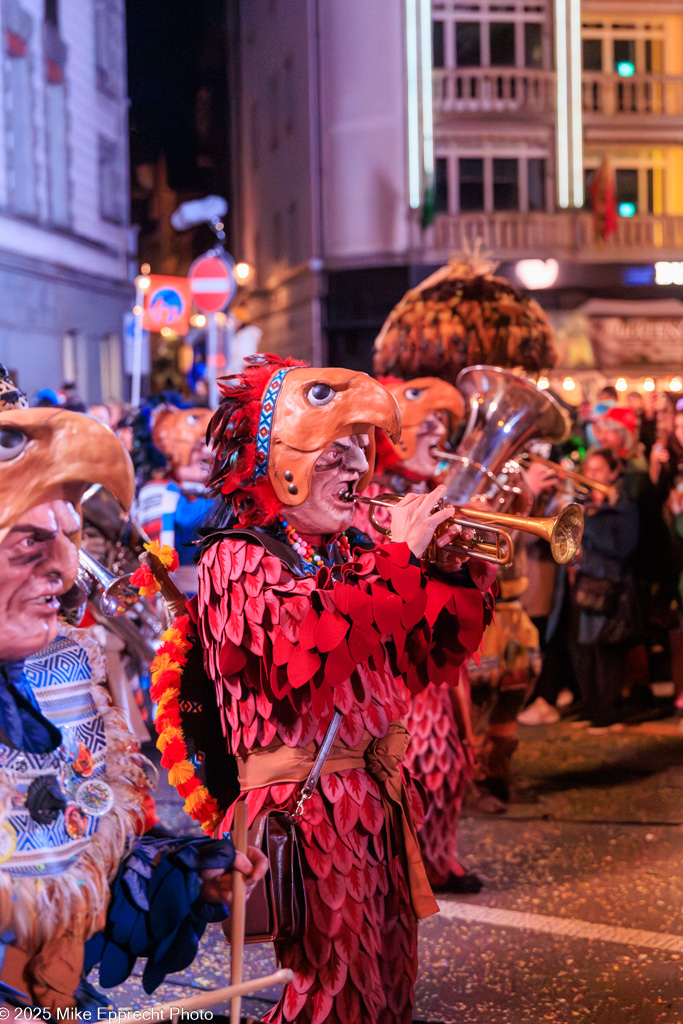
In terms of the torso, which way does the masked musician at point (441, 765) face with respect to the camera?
to the viewer's right

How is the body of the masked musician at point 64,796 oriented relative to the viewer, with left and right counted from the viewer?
facing the viewer and to the right of the viewer

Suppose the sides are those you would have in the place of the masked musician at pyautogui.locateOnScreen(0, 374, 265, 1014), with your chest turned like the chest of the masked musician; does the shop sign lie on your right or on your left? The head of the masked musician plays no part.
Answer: on your left

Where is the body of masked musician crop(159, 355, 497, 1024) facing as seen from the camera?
to the viewer's right

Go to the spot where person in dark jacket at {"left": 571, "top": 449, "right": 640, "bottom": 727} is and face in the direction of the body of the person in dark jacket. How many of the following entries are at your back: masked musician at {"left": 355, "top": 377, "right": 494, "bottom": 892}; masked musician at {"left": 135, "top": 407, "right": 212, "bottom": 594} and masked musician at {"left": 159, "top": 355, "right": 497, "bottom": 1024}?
0

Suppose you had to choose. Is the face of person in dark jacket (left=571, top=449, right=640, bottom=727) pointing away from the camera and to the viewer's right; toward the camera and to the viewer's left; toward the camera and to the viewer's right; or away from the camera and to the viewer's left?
toward the camera and to the viewer's left

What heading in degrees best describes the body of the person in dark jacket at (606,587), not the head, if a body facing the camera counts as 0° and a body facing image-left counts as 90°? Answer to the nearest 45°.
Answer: approximately 45°

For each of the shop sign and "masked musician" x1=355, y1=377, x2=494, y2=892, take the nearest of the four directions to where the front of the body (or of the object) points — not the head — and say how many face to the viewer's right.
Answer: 1

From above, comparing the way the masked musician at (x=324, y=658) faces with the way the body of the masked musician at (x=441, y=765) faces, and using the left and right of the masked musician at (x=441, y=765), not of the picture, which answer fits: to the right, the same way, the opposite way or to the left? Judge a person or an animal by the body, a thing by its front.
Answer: the same way

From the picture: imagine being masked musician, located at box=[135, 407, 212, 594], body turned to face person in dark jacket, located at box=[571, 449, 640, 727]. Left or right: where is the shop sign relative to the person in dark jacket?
left

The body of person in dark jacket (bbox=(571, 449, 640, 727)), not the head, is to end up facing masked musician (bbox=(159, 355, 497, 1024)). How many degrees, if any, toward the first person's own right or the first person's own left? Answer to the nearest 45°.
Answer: approximately 45° to the first person's own left

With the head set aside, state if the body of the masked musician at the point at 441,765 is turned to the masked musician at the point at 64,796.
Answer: no

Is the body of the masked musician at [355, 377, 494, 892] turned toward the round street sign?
no

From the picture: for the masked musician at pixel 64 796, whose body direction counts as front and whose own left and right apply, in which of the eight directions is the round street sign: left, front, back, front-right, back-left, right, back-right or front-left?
back-left

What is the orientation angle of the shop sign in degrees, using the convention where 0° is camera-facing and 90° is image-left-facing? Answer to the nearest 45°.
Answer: approximately 0°

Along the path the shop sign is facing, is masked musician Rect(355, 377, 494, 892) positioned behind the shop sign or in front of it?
in front

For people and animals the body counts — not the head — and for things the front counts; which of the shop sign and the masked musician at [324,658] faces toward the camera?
the shop sign

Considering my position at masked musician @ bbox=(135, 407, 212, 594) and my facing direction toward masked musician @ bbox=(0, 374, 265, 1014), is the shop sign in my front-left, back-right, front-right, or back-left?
back-left
